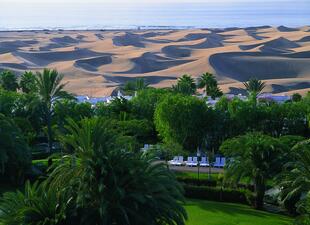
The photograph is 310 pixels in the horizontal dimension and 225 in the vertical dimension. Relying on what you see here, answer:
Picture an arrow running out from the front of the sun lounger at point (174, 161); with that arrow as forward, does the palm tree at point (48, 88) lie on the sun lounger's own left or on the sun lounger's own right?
on the sun lounger's own right

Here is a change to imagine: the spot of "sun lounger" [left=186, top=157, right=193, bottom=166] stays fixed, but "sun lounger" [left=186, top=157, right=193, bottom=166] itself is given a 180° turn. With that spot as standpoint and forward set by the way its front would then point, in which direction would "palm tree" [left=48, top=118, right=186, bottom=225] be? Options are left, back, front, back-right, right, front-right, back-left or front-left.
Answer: back

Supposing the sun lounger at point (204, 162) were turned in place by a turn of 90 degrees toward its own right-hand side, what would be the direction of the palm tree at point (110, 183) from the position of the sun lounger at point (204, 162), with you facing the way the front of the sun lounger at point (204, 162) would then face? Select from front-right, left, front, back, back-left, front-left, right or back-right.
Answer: left

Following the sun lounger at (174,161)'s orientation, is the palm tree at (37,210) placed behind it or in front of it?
in front

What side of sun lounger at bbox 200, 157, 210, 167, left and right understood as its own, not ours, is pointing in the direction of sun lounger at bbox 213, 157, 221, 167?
left

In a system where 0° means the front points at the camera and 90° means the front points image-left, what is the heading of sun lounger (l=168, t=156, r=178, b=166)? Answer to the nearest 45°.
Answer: approximately 45°

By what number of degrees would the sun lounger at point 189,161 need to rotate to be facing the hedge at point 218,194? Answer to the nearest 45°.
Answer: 0° — it already faces it

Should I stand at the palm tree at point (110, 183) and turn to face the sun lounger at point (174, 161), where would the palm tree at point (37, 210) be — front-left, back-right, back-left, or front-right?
back-left

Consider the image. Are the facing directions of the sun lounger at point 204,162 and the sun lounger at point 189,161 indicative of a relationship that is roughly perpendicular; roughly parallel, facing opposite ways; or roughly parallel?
roughly parallel

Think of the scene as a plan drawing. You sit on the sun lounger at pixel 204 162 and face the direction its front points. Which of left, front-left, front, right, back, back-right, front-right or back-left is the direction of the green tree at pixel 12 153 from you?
front-right

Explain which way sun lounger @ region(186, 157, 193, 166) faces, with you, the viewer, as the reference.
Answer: facing the viewer

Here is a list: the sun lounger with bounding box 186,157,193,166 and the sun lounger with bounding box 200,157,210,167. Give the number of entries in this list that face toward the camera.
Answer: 2

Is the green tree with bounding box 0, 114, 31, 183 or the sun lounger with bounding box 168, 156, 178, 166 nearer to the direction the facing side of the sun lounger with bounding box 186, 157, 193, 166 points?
the green tree

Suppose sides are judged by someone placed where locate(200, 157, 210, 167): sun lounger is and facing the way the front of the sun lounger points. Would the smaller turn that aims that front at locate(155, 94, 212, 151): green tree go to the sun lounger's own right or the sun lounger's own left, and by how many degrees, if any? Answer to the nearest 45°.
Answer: approximately 135° to the sun lounger's own right
